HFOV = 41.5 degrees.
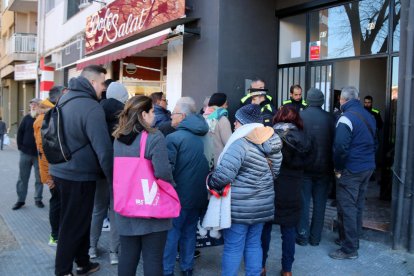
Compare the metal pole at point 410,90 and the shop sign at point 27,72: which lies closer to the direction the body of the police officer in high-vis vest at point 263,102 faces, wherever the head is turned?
the metal pole

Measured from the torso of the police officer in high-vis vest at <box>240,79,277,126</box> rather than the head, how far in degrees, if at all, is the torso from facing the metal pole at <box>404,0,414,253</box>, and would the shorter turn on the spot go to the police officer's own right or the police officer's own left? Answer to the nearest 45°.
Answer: approximately 45° to the police officer's own left

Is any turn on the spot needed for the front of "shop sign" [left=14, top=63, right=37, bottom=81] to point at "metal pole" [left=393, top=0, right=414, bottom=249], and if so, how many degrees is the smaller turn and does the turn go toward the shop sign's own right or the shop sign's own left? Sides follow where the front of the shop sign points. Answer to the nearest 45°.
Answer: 0° — it already faces it

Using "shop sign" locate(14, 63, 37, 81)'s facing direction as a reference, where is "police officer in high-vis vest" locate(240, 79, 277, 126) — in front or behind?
in front

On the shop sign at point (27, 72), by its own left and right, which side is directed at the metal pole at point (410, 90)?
front

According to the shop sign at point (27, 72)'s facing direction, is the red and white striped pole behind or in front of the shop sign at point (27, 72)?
in front

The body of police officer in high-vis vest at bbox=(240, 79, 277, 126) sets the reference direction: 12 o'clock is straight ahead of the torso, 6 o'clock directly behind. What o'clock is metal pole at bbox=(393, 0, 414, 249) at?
The metal pole is roughly at 10 o'clock from the police officer in high-vis vest.

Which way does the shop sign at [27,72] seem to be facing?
toward the camera

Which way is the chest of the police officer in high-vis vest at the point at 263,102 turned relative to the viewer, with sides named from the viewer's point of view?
facing the viewer

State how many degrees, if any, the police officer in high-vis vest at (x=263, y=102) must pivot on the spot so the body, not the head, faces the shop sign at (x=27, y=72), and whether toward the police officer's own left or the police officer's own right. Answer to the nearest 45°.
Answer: approximately 135° to the police officer's own right

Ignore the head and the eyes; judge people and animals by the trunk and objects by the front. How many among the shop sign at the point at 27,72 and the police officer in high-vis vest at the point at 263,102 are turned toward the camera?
2
